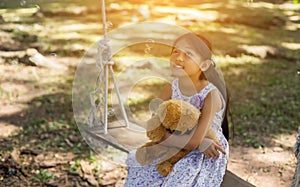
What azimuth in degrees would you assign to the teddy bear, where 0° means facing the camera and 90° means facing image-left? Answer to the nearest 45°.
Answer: approximately 45°

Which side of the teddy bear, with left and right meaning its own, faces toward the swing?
right
